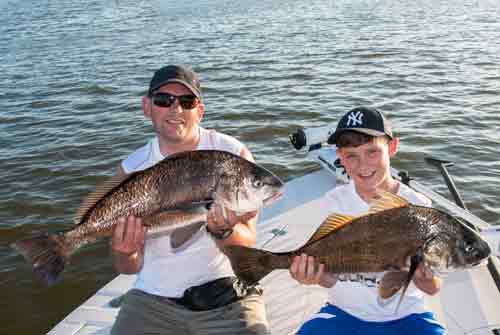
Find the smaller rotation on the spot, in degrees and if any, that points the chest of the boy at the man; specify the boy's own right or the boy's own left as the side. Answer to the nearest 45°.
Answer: approximately 90° to the boy's own right

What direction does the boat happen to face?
away from the camera

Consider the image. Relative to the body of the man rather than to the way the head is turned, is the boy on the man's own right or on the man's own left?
on the man's own left

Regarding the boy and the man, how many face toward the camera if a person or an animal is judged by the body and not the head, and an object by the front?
2
